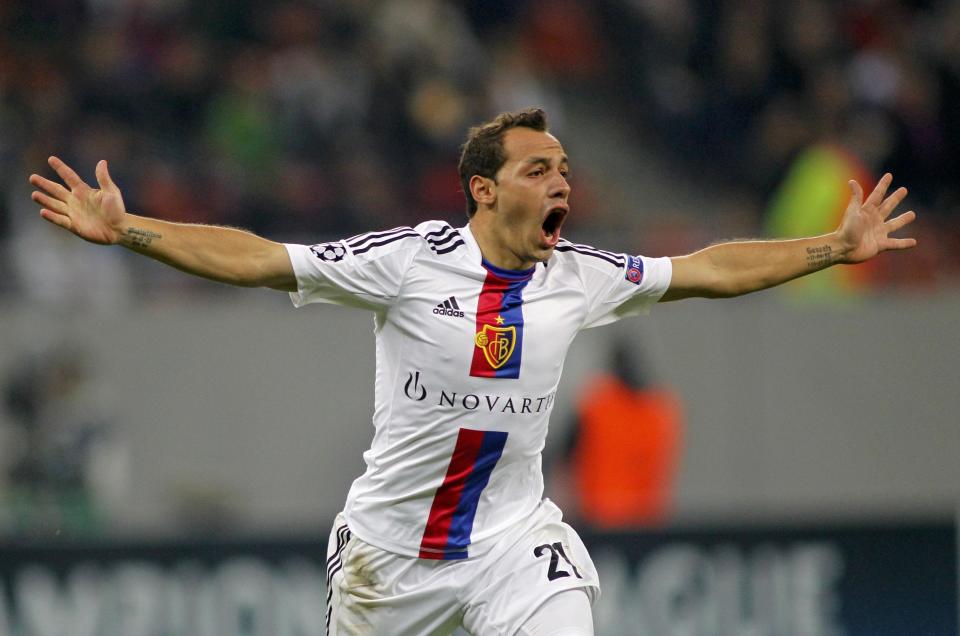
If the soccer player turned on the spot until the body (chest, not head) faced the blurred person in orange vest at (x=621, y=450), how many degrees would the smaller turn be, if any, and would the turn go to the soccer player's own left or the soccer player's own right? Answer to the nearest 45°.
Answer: approximately 135° to the soccer player's own left

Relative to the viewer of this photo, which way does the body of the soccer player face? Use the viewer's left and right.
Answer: facing the viewer and to the right of the viewer
